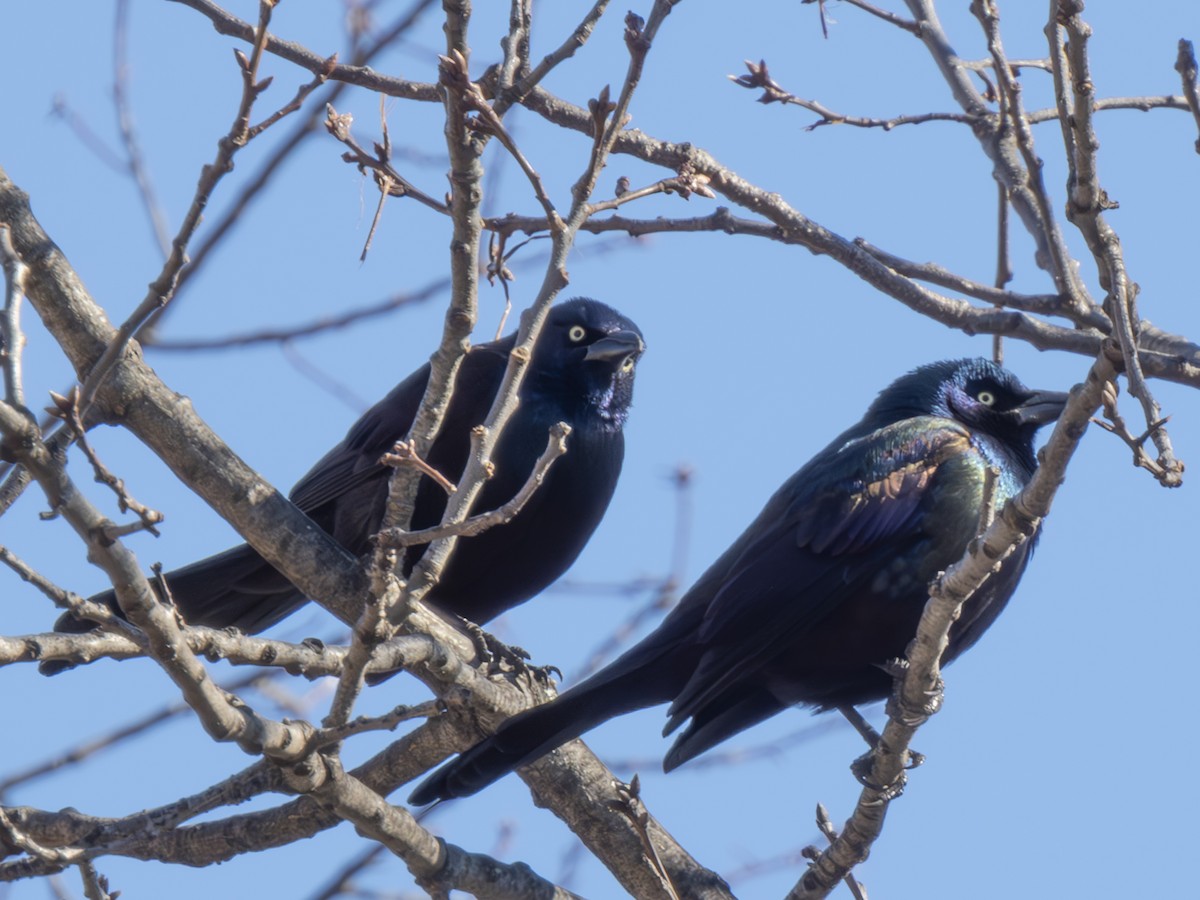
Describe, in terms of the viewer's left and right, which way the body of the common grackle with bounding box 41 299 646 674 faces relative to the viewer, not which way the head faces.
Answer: facing the viewer and to the right of the viewer

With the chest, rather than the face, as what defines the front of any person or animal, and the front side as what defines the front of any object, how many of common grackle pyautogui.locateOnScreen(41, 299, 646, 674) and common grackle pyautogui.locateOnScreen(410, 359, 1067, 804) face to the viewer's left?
0

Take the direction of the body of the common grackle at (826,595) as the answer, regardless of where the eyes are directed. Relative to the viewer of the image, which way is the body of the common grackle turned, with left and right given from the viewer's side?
facing to the right of the viewer
